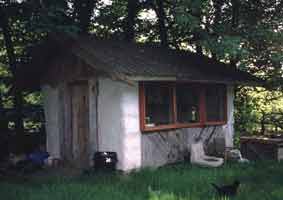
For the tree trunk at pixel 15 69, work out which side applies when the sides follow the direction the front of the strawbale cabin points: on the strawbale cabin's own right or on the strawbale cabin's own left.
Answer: on the strawbale cabin's own right

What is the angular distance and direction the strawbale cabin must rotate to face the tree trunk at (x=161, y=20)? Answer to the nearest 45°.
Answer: approximately 135° to its right

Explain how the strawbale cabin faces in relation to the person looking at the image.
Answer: facing the viewer and to the left of the viewer

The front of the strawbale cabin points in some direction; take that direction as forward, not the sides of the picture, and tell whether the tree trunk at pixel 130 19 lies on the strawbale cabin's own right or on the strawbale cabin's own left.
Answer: on the strawbale cabin's own right

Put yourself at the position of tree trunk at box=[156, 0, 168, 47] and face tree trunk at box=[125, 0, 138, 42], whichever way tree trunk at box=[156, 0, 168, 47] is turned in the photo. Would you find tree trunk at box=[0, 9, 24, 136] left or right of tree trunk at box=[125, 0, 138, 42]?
left

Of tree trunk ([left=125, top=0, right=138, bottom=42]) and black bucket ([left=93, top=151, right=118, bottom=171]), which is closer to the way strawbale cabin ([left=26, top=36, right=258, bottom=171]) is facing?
the black bucket
